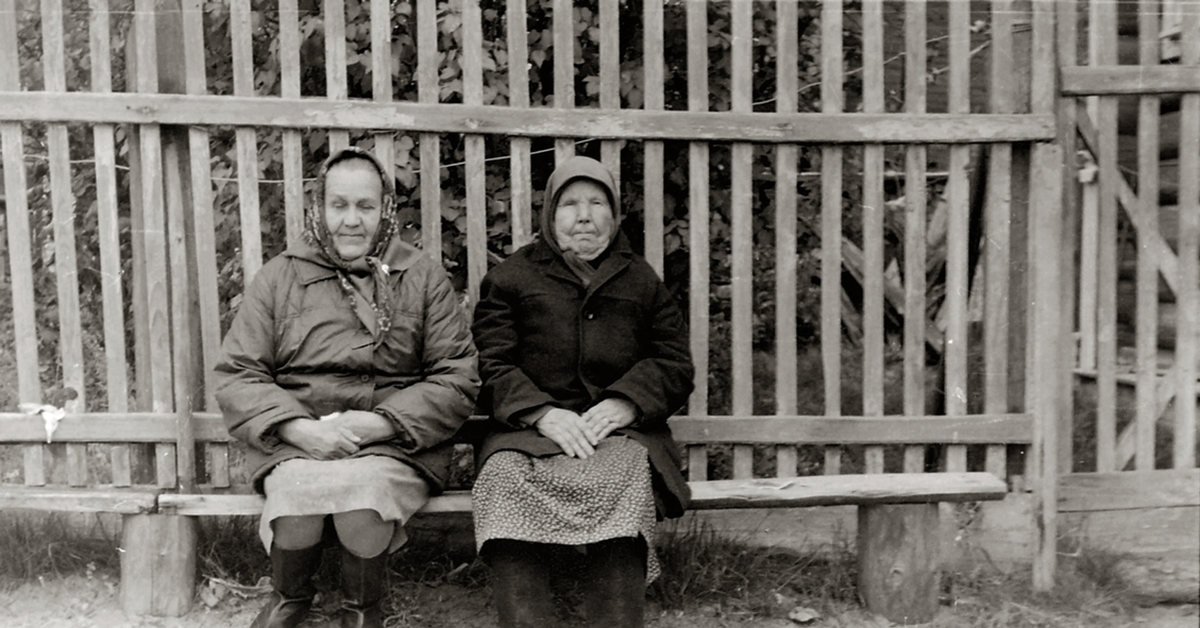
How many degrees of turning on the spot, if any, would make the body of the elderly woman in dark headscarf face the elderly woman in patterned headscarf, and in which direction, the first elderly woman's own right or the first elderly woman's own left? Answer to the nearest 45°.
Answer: approximately 90° to the first elderly woman's own right

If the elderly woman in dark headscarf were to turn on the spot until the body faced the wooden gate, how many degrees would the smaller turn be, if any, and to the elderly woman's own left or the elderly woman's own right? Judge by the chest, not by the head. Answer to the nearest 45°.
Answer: approximately 90° to the elderly woman's own left

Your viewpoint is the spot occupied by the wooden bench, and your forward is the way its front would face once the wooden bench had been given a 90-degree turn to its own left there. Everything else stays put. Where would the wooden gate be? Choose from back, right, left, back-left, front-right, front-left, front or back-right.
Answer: front

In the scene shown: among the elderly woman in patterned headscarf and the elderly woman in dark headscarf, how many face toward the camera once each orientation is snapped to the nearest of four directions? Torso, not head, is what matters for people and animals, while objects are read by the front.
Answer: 2

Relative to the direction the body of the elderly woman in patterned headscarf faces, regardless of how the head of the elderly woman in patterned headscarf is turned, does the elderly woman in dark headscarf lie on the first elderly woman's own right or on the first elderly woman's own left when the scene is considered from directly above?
on the first elderly woman's own left
